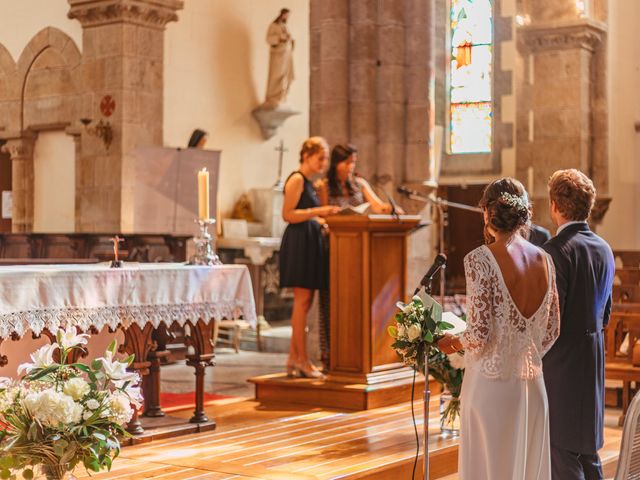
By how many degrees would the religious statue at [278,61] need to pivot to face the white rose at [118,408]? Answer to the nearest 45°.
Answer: approximately 45° to its right

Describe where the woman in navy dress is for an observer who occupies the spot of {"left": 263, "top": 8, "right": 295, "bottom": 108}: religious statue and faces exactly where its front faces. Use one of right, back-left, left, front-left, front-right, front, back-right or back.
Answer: front-right

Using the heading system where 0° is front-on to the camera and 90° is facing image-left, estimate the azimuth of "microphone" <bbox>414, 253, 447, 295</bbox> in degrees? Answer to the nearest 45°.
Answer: approximately 270°

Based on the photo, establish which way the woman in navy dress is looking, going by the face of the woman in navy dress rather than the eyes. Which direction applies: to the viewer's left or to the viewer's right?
to the viewer's right

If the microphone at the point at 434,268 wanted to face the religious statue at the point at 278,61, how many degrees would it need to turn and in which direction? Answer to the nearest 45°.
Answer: approximately 90° to its left

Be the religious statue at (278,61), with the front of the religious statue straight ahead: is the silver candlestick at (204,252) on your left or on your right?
on your right

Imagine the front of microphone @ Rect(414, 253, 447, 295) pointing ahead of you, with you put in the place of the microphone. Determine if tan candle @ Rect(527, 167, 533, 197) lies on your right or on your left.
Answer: on your left

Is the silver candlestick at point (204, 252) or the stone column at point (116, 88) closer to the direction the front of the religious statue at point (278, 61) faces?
the silver candlestick

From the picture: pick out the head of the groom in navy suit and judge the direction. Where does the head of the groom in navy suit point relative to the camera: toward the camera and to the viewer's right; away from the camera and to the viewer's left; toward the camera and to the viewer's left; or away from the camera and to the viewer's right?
away from the camera and to the viewer's left

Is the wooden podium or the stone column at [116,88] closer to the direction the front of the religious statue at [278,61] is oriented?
the wooden podium

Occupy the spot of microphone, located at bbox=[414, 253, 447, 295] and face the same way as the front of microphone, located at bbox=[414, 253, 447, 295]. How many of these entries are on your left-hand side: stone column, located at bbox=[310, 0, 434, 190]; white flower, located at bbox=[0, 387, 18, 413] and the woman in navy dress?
2

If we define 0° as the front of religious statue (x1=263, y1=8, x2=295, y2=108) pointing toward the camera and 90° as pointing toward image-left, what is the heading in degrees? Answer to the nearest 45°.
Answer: approximately 315°

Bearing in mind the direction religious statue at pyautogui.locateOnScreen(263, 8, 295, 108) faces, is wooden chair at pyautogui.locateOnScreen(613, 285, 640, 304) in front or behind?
in front

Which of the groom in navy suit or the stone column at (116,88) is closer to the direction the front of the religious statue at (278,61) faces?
the groom in navy suit

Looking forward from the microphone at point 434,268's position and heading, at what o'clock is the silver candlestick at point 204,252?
The silver candlestick is roughly at 8 o'clock from the microphone.
